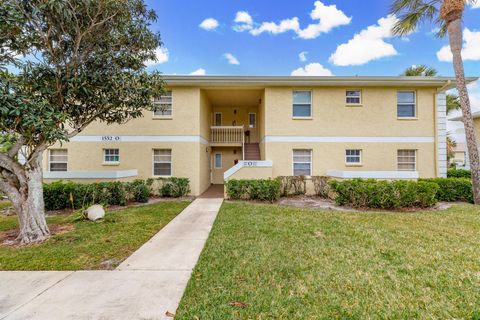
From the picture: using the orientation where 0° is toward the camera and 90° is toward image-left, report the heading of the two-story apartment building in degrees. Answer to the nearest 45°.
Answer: approximately 0°

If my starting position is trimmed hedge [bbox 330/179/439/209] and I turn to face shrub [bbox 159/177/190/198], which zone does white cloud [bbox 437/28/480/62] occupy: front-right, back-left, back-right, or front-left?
back-right

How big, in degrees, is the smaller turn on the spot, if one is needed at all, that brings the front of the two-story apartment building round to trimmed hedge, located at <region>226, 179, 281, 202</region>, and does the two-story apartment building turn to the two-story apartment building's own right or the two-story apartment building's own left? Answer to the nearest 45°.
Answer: approximately 45° to the two-story apartment building's own right

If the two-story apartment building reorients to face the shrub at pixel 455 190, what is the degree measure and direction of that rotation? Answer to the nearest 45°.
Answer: approximately 90° to its left

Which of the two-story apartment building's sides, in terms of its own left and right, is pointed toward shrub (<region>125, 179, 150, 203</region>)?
right

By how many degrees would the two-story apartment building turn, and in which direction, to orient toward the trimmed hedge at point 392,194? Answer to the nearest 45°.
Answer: approximately 45° to its left

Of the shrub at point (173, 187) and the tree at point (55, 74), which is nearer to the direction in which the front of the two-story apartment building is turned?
the tree

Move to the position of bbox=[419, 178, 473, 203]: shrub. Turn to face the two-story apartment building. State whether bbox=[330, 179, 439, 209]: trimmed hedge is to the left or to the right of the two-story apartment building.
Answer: left
